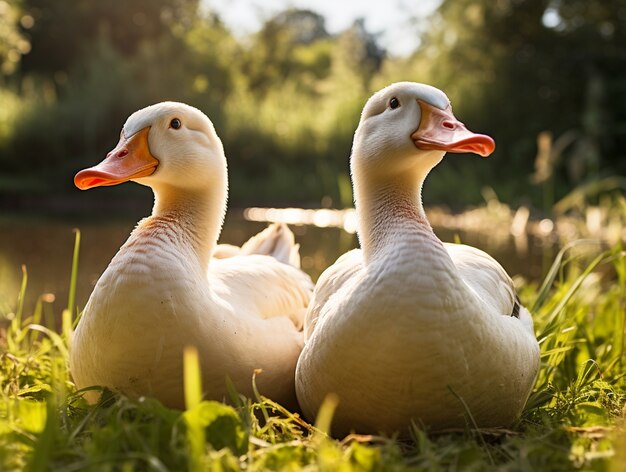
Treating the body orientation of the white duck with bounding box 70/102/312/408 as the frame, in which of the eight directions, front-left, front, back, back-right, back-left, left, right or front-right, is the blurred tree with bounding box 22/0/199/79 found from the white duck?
back-right

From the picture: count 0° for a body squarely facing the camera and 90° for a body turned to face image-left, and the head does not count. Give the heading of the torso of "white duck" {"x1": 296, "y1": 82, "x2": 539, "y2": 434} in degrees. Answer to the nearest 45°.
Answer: approximately 0°

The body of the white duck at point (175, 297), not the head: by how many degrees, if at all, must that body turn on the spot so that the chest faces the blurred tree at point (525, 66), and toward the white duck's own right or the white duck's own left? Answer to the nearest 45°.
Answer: approximately 180°

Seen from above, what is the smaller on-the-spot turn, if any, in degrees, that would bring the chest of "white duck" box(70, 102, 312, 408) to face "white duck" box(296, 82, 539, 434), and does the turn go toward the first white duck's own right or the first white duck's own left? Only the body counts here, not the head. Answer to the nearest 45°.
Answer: approximately 90° to the first white duck's own left

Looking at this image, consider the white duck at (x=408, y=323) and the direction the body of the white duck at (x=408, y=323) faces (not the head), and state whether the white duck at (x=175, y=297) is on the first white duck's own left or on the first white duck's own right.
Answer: on the first white duck's own right

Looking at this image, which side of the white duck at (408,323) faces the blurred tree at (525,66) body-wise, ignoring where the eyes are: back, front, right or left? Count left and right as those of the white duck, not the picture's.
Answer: back

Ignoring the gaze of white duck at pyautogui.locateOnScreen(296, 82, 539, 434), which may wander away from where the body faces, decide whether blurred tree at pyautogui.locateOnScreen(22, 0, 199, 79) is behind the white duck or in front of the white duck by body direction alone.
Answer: behind

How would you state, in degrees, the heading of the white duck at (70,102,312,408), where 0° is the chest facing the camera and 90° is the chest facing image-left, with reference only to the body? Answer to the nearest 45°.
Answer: approximately 45°

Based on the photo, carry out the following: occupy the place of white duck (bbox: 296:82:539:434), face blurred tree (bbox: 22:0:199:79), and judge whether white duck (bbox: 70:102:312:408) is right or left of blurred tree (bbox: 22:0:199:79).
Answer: left
